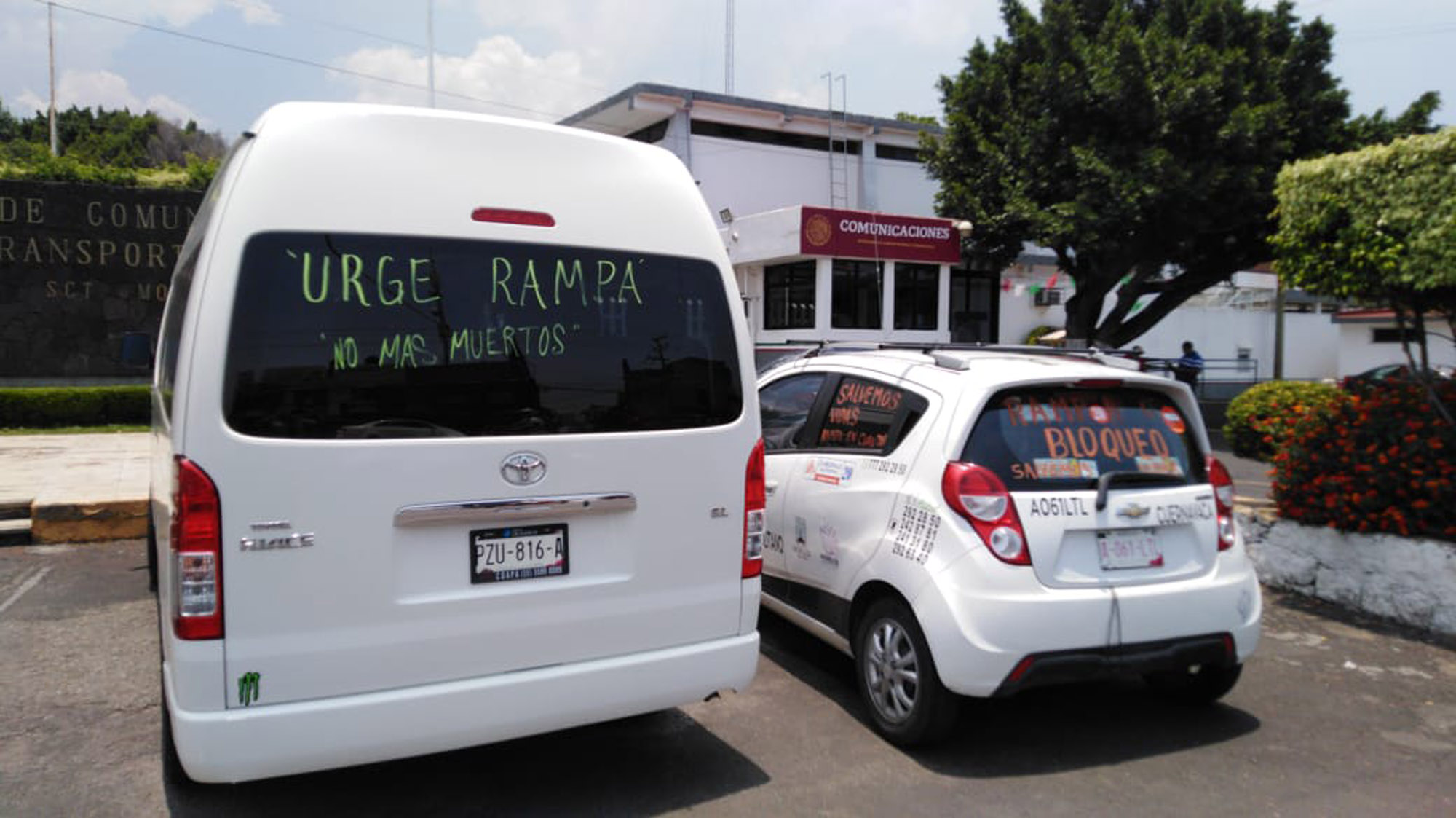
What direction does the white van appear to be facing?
away from the camera

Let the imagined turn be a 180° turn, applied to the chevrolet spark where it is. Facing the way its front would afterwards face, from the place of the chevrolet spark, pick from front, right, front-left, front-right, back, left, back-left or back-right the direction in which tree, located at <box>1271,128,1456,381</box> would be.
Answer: left

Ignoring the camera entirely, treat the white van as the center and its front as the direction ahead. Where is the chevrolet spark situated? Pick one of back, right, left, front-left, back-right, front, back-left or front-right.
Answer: right

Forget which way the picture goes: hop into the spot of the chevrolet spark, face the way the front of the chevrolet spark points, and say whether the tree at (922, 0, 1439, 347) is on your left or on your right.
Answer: on your right

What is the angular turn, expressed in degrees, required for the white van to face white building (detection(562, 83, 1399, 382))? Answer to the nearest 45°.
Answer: approximately 45° to its right

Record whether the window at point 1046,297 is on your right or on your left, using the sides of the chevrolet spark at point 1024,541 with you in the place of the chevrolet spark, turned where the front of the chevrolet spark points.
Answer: on your right

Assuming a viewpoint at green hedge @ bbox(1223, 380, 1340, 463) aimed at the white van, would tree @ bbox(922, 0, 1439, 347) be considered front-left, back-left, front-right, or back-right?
back-right

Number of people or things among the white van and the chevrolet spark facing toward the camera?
0

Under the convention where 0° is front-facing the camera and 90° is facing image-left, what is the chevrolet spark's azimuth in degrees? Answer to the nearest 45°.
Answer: approximately 135°

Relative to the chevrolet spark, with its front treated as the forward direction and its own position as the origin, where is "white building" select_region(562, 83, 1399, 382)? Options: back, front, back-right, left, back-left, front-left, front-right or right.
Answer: front-right

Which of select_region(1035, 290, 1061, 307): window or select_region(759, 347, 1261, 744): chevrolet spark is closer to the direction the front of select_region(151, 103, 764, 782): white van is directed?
the window
